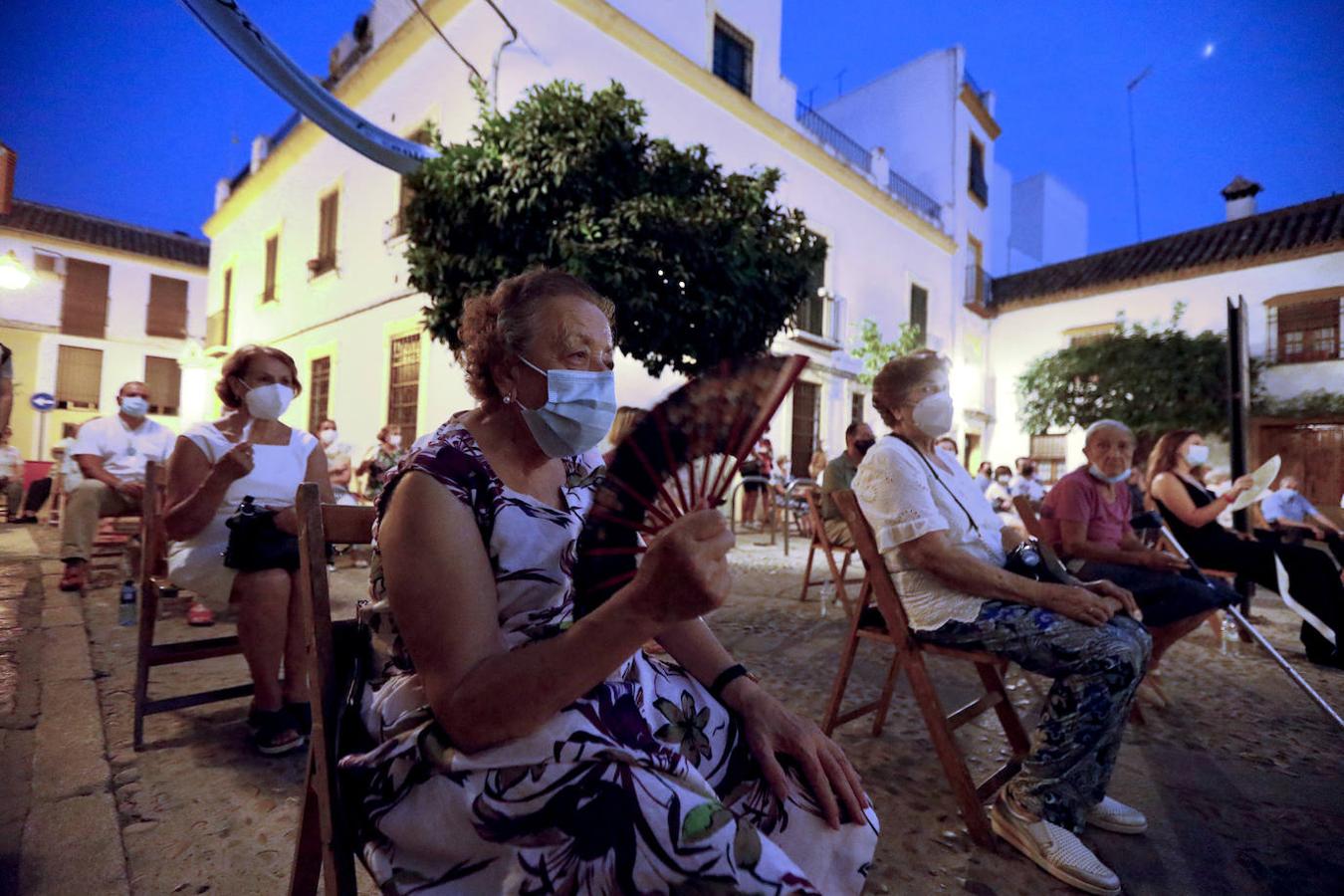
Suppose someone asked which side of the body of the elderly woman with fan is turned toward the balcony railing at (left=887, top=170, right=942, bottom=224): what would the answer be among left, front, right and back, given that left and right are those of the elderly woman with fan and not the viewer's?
left

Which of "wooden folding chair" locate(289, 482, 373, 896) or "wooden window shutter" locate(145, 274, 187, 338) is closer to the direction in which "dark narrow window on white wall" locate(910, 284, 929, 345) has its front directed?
the wooden folding chair

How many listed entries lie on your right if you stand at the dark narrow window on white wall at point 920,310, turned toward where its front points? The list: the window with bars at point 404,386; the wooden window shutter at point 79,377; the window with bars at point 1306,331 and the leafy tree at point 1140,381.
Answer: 2

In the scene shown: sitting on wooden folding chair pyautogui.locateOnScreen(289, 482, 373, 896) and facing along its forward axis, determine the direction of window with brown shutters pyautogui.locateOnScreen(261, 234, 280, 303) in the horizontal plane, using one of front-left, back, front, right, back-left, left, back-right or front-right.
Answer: back-left

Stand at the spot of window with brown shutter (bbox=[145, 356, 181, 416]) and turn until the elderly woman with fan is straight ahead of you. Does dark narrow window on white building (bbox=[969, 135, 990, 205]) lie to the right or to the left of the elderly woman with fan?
left

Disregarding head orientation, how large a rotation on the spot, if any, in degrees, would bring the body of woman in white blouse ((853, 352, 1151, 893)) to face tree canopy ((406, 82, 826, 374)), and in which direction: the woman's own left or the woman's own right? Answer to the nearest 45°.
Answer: approximately 135° to the woman's own left
